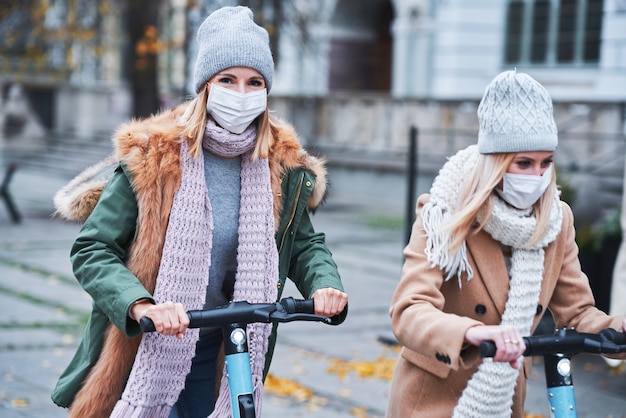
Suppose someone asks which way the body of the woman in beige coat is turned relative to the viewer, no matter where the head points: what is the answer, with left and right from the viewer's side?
facing the viewer and to the right of the viewer

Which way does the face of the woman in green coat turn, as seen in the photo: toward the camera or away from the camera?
toward the camera

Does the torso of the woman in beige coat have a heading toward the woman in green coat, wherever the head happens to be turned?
no
